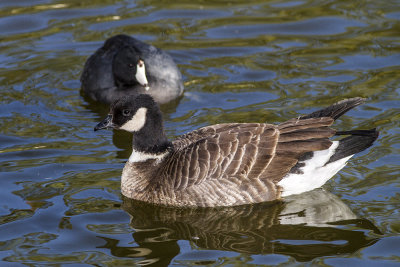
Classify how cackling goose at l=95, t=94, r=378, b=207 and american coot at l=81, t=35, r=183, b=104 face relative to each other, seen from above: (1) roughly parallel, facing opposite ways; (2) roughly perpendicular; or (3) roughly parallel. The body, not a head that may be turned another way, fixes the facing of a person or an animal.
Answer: roughly perpendicular

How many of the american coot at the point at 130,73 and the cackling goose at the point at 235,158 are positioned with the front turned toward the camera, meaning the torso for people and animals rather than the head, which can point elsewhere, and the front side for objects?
1

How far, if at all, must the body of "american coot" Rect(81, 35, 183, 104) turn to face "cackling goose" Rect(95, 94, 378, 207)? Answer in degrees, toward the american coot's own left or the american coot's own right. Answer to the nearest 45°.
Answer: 0° — it already faces it

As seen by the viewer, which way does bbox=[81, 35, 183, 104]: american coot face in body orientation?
toward the camera

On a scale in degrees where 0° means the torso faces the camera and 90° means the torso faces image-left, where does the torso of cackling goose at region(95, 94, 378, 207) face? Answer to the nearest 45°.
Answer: approximately 90°

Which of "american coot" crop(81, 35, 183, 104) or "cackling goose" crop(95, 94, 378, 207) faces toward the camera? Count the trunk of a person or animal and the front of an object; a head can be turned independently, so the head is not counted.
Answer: the american coot

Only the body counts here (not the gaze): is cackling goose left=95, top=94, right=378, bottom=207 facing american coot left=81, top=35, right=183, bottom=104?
no
